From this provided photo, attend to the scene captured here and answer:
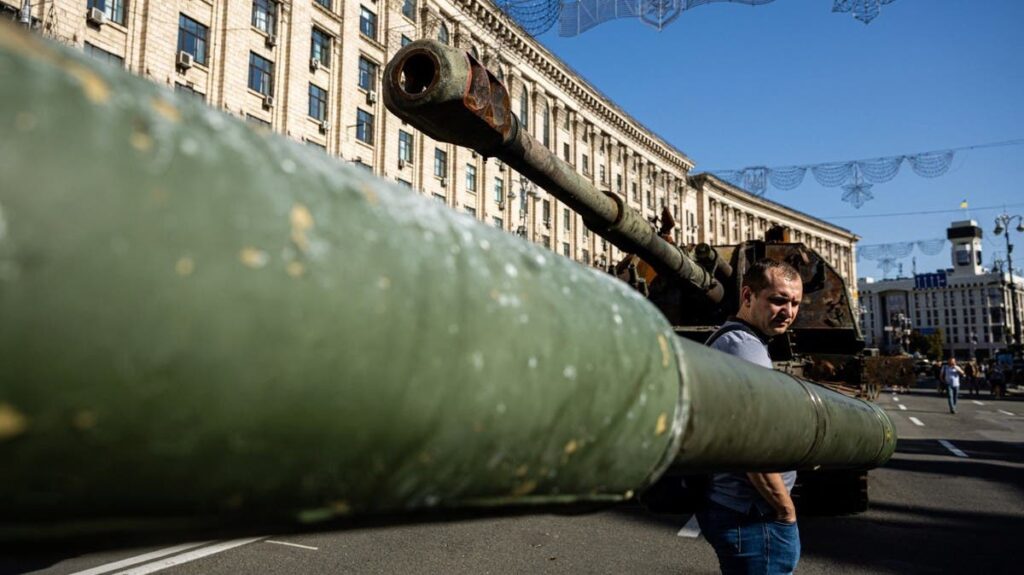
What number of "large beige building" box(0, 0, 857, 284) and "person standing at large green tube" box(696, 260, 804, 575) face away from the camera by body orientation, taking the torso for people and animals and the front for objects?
0

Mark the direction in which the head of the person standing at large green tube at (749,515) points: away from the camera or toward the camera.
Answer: toward the camera

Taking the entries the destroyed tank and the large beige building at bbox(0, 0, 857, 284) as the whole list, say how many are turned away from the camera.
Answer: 0

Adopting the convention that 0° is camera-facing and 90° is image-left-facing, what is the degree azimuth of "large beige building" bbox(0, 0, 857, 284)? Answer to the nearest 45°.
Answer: approximately 315°

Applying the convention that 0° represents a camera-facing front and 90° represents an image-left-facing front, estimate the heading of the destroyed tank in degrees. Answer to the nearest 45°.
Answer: approximately 45°

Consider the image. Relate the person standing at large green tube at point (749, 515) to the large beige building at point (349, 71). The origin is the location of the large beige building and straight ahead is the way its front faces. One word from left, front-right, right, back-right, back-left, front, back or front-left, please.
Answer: front-right

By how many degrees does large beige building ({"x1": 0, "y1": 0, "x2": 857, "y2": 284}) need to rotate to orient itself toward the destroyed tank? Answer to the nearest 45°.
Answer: approximately 45° to its right

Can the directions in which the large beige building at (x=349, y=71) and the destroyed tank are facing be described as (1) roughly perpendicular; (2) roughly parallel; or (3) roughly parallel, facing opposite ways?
roughly perpendicular
